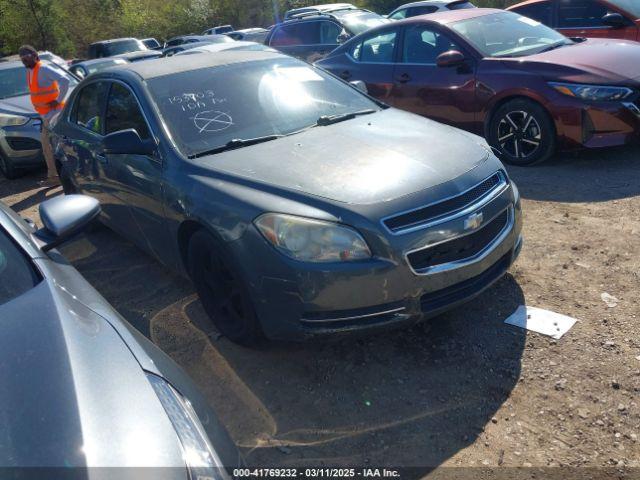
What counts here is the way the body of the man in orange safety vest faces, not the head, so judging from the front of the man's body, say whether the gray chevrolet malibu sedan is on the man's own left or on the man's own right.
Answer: on the man's own left

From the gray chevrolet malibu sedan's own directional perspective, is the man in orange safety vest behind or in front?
behind

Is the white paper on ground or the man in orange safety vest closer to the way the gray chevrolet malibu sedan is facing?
the white paper on ground

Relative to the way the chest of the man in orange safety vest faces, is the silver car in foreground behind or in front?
in front

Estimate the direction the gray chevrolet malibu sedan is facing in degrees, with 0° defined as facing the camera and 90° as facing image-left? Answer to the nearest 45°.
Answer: approximately 315°

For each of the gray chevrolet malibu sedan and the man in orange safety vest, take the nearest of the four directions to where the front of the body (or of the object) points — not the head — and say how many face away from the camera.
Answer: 0

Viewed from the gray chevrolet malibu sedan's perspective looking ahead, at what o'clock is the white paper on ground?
The white paper on ground is roughly at 11 o'clock from the gray chevrolet malibu sedan.
